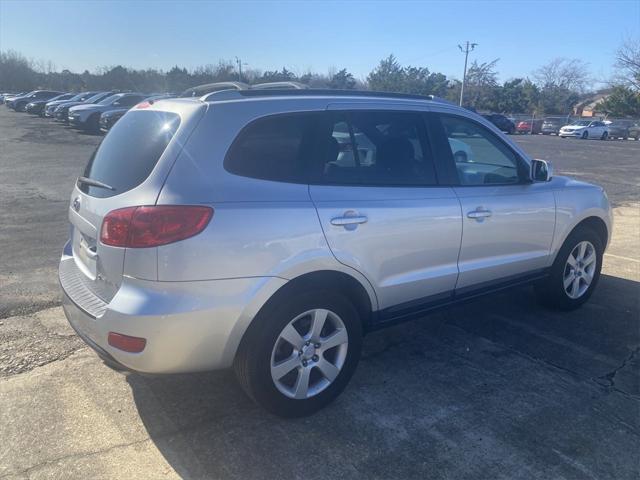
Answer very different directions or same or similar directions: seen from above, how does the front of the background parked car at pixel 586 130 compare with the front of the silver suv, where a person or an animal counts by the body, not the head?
very different directions

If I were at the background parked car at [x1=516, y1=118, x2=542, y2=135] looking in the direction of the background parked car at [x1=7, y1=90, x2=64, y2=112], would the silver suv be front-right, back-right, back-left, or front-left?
front-left

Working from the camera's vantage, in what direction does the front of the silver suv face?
facing away from the viewer and to the right of the viewer

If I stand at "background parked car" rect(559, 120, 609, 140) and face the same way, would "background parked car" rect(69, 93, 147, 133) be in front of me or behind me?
in front

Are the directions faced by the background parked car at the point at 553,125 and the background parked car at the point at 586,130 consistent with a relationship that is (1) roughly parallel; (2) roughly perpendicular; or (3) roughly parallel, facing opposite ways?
roughly parallel

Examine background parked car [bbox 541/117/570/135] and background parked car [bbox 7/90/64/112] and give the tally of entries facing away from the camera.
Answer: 0

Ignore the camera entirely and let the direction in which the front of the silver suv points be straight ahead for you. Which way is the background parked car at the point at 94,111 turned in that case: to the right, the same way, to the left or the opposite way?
the opposite way

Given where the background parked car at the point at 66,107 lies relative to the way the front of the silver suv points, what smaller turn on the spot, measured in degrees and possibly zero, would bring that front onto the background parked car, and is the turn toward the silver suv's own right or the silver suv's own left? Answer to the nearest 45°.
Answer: approximately 90° to the silver suv's own left

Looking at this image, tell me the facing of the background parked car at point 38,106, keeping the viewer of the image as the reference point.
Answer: facing the viewer and to the left of the viewer

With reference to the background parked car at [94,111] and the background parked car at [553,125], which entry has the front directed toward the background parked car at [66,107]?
the background parked car at [553,125]

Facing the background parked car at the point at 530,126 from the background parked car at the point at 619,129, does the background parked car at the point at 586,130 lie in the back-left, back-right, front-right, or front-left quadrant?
front-left

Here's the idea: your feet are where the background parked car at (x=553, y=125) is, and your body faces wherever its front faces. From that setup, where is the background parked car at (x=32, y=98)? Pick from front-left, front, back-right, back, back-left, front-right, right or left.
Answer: front

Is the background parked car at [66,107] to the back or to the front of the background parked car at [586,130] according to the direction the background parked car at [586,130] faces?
to the front

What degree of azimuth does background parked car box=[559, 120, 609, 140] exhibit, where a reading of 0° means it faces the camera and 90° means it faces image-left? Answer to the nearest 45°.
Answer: approximately 45°
